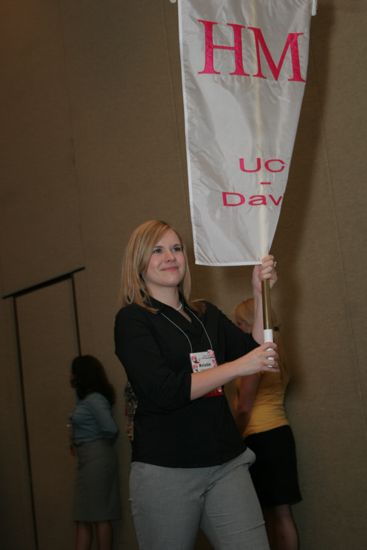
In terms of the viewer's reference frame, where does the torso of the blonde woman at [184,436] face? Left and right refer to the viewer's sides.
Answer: facing the viewer and to the right of the viewer

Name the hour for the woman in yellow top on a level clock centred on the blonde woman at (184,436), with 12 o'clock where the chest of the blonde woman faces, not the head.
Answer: The woman in yellow top is roughly at 8 o'clock from the blonde woman.
